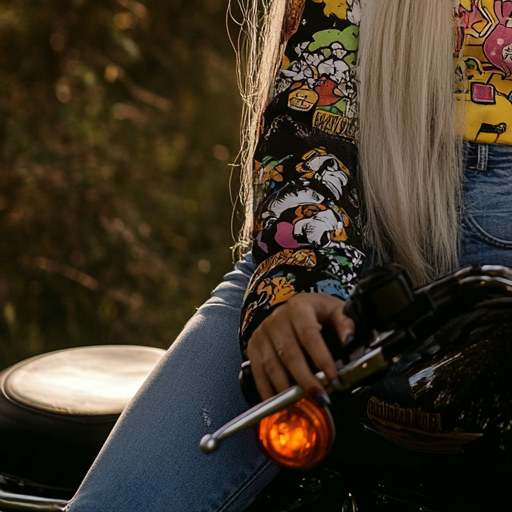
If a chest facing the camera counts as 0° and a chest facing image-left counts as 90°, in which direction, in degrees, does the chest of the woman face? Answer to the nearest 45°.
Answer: approximately 315°
